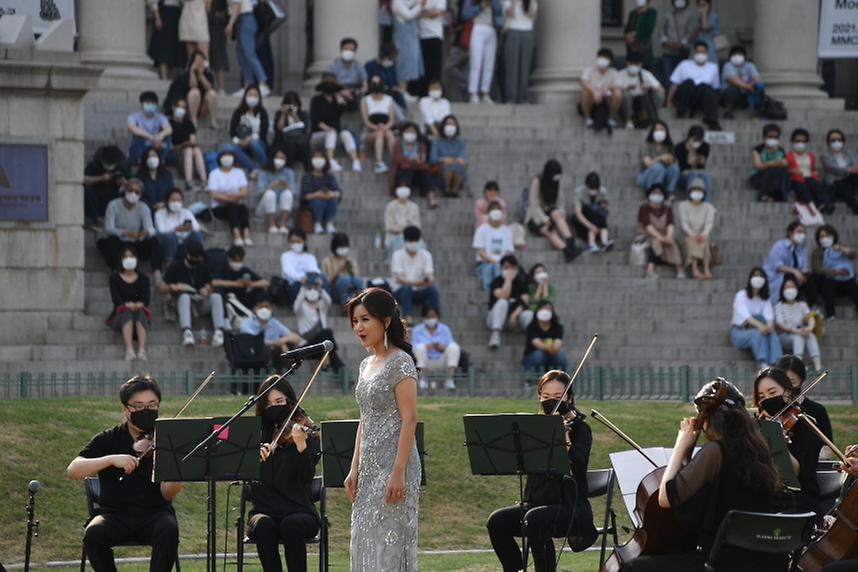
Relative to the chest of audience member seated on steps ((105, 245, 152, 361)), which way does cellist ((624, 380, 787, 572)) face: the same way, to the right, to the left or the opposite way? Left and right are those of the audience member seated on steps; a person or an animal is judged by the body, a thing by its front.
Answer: the opposite way

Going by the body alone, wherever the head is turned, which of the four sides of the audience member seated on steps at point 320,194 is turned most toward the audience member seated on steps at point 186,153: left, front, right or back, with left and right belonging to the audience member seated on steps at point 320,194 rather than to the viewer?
right

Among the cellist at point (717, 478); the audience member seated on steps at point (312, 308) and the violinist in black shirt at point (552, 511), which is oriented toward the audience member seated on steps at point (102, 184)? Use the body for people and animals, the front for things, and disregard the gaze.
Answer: the cellist

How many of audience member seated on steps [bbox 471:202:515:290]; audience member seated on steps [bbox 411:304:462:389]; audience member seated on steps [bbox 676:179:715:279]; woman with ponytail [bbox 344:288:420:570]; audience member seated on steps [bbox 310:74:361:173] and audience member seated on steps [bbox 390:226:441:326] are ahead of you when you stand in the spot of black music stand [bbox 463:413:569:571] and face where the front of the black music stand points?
5

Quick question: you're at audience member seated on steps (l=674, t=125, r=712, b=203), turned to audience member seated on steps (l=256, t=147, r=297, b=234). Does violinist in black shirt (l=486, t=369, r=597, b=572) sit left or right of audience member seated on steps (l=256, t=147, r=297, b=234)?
left

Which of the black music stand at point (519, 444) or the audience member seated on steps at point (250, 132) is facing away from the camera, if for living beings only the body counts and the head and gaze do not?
the black music stand

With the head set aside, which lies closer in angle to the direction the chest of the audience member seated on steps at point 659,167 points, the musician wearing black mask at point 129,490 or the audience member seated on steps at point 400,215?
the musician wearing black mask

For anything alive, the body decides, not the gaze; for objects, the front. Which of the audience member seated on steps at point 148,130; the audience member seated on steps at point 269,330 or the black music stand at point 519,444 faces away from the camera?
the black music stand

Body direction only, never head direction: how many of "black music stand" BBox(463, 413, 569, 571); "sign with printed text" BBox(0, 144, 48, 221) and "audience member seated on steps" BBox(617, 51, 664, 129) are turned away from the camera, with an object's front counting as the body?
1

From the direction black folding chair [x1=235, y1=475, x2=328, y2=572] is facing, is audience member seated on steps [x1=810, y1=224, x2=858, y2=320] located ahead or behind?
behind

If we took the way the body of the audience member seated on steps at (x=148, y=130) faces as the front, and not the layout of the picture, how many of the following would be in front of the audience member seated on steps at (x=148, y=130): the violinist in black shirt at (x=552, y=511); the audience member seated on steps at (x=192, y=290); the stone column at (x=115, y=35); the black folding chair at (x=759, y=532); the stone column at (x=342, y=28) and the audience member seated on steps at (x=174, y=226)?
4

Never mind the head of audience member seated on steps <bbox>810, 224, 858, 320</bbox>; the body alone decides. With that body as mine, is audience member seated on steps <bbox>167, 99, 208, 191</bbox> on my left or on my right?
on my right

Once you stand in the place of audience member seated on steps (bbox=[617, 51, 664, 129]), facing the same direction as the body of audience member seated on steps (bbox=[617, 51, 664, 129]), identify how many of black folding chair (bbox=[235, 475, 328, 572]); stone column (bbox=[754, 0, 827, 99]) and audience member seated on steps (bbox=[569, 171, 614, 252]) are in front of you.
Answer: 2

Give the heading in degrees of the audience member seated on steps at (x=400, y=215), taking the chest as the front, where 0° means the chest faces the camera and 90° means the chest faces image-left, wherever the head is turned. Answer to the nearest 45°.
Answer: approximately 0°
